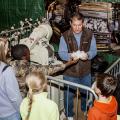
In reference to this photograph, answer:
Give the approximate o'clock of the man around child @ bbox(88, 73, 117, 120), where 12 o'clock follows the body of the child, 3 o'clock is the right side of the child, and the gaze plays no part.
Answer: The man is roughly at 1 o'clock from the child.

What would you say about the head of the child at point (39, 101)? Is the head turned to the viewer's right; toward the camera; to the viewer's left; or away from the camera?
away from the camera

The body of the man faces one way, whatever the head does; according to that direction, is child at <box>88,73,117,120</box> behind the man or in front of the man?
in front

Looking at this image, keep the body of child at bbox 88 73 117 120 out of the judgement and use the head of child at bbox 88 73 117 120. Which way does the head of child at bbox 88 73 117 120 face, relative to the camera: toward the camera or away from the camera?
away from the camera

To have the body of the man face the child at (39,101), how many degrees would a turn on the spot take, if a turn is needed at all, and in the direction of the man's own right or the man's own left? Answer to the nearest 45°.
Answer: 0° — they already face them

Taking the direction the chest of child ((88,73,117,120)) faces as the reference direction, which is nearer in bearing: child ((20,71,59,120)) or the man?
the man

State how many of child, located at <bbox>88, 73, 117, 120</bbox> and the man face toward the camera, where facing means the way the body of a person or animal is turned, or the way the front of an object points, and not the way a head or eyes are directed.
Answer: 1

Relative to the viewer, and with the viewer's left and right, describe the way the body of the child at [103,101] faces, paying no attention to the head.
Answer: facing away from the viewer and to the left of the viewer

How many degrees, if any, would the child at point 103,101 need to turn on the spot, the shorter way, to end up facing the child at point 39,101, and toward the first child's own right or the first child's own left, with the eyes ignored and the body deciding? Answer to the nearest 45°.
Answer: approximately 45° to the first child's own left
